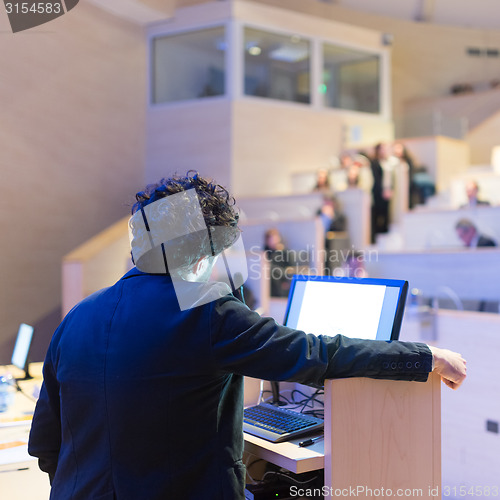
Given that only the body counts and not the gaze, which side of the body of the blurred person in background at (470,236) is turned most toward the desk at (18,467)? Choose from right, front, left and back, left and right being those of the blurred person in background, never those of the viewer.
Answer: front

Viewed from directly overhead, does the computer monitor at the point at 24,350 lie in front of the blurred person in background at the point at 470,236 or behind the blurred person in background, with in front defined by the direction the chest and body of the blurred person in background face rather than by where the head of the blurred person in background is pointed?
in front

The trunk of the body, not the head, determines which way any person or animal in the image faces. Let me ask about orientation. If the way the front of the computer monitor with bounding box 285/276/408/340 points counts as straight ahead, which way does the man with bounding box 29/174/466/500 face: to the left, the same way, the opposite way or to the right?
the opposite way

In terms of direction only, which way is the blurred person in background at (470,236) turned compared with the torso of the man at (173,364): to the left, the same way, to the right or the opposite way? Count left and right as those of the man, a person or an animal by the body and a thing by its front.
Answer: the opposite way

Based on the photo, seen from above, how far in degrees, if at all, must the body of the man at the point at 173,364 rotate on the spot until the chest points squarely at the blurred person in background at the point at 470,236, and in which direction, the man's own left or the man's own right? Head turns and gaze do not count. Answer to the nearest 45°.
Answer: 0° — they already face them

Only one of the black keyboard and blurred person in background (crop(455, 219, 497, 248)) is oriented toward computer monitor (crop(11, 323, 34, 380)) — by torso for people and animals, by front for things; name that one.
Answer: the blurred person in background

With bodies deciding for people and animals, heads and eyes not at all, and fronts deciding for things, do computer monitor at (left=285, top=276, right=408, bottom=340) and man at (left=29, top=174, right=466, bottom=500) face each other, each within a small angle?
yes

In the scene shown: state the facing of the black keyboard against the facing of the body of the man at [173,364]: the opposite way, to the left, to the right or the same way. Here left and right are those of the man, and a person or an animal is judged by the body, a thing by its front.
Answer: the opposite way

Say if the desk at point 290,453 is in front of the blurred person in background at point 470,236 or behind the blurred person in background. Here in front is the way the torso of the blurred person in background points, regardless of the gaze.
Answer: in front

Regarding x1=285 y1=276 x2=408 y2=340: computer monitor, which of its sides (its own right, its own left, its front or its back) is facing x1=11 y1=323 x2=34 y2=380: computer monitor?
right

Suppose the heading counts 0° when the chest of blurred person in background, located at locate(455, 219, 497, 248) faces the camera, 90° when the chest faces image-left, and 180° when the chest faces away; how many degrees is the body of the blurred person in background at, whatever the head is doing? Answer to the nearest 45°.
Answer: approximately 45°

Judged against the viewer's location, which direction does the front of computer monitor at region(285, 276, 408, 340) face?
facing the viewer and to the left of the viewer

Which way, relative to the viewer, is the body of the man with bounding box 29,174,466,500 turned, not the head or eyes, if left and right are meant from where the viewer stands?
facing away from the viewer and to the right of the viewer

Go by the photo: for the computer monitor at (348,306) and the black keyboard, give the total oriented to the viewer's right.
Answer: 0
